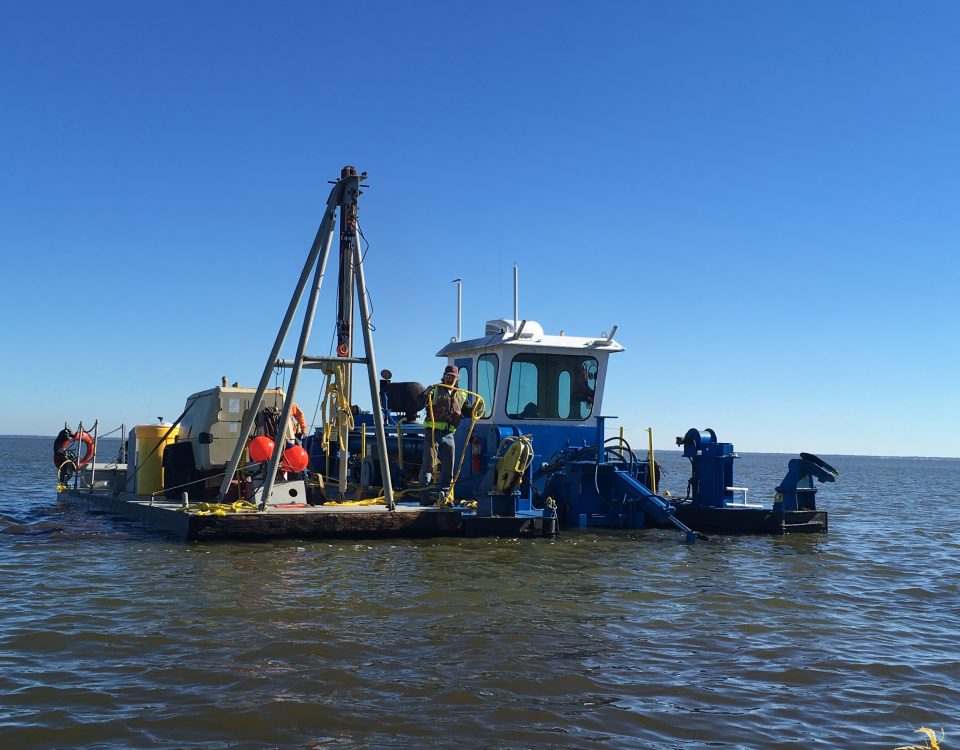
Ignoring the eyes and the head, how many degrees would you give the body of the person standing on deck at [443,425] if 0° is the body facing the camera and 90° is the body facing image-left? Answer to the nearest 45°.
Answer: approximately 0°

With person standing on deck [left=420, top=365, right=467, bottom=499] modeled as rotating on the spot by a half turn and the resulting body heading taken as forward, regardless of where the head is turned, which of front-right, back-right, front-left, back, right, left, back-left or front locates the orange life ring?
front-left

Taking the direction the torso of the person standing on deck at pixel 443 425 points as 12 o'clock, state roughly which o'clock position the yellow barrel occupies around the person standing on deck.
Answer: The yellow barrel is roughly at 4 o'clock from the person standing on deck.
